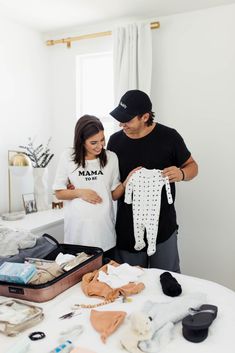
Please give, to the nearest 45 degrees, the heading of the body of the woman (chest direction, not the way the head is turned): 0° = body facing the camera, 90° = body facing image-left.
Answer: approximately 0°

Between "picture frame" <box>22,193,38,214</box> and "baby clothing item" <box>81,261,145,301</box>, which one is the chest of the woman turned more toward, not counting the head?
the baby clothing item

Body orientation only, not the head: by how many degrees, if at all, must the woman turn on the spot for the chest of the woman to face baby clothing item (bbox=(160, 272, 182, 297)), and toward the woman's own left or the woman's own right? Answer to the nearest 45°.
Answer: approximately 45° to the woman's own left

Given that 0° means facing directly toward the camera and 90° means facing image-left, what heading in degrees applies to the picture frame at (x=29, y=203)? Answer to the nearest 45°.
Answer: approximately 315°

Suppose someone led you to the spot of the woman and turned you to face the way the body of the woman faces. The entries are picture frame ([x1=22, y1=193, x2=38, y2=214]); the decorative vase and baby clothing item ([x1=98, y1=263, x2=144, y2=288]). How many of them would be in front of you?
1

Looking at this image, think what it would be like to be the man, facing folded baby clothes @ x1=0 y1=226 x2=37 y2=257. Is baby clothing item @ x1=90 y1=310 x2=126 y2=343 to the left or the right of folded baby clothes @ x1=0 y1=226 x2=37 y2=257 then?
left

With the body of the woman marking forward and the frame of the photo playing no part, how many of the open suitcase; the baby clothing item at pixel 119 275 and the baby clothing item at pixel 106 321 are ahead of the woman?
3

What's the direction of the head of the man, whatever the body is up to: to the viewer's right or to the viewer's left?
to the viewer's left

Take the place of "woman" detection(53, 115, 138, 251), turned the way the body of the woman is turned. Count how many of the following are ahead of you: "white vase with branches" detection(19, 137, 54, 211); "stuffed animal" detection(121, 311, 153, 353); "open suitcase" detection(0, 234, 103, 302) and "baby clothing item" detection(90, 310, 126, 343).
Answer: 3

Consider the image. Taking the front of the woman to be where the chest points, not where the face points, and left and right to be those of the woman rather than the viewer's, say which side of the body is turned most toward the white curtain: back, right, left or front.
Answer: back
